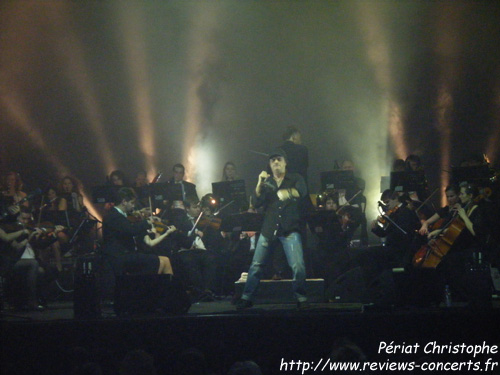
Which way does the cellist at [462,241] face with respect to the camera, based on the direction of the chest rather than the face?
to the viewer's left

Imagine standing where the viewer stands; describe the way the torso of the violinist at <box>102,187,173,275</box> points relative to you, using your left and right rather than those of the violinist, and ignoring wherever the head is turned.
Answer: facing to the right of the viewer

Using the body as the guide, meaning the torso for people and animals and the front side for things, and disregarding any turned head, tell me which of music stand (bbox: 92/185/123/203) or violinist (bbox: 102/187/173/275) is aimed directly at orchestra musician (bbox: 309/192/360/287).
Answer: the violinist

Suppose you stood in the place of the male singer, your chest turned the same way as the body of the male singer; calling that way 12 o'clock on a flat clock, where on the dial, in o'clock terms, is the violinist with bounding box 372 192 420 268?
The violinist is roughly at 8 o'clock from the male singer.

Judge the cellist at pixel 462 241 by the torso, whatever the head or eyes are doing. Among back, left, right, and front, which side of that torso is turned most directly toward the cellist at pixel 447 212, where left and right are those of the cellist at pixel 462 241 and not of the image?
right

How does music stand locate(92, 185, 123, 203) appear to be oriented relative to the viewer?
away from the camera

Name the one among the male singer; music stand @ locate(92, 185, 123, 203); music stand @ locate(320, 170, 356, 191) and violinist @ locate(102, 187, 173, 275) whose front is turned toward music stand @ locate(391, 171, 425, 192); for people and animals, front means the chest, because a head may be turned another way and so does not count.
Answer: the violinist

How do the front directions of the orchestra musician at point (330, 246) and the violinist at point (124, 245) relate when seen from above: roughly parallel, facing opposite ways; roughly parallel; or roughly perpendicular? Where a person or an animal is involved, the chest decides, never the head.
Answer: roughly perpendicular

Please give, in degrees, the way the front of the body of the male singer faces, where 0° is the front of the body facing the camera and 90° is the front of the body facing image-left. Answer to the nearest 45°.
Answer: approximately 0°

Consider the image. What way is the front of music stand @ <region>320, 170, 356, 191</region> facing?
away from the camera

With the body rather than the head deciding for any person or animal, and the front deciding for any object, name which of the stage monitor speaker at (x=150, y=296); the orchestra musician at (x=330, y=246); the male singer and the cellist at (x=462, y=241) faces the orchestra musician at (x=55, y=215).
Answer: the cellist
